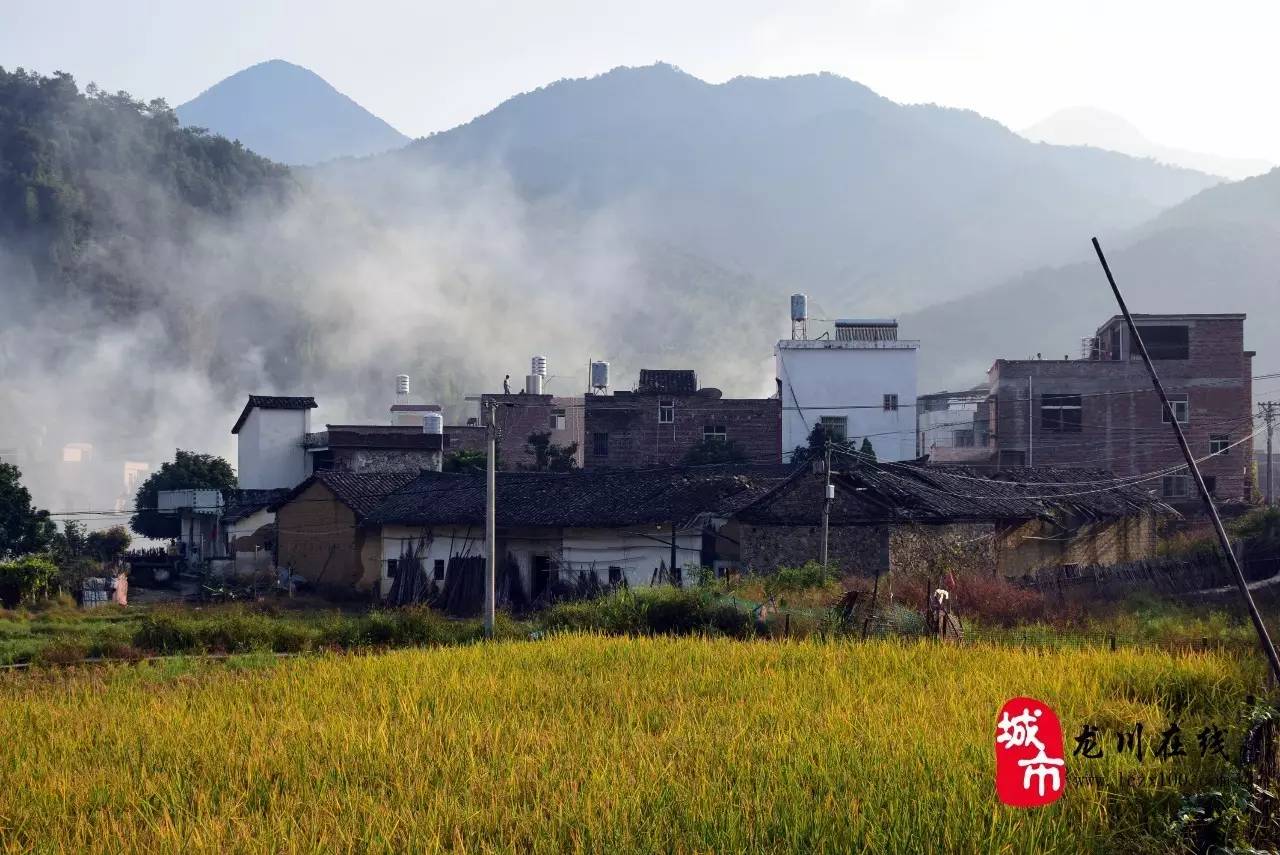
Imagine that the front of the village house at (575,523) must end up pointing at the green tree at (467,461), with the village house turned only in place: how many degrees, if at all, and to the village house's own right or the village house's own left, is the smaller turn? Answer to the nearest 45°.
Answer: approximately 180°

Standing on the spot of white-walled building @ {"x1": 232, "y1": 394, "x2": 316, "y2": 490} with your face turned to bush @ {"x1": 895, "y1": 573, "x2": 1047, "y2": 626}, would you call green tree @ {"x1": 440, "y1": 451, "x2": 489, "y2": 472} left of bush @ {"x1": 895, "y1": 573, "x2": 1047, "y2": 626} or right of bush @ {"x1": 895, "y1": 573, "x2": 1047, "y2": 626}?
left

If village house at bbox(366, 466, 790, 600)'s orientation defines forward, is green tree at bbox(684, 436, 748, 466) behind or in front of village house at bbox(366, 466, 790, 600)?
behind

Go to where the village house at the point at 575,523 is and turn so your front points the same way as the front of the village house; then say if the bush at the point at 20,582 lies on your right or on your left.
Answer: on your right

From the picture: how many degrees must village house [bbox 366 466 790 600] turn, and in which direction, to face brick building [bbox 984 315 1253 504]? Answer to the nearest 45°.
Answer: approximately 135° to its left

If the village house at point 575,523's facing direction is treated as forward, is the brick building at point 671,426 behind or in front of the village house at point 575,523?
behind

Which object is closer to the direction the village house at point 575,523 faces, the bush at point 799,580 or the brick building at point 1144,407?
the bush

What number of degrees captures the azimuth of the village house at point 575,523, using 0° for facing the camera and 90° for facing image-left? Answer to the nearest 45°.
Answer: approximately 0°

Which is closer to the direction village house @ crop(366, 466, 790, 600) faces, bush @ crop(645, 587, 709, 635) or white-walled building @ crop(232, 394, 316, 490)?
the bush

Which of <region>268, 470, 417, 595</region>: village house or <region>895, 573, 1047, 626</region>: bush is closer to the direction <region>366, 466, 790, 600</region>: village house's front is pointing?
the bush

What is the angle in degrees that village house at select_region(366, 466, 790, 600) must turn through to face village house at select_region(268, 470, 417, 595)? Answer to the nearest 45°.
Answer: approximately 135° to its right
